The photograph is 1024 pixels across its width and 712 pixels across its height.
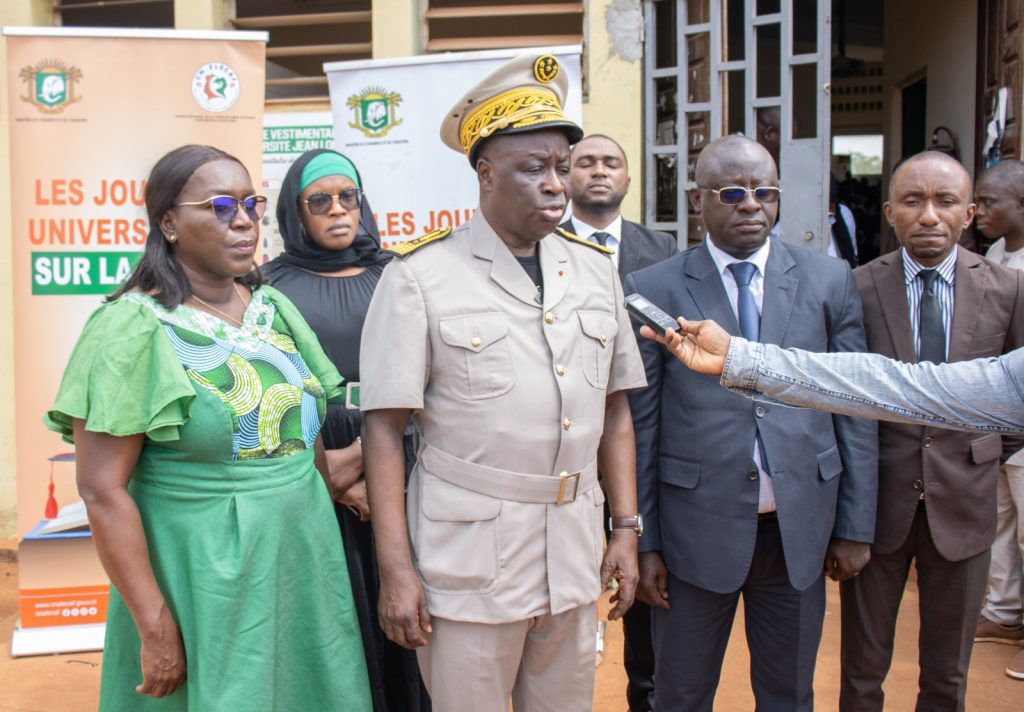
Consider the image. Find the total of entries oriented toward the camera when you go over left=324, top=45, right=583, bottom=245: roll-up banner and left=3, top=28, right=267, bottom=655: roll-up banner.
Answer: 2

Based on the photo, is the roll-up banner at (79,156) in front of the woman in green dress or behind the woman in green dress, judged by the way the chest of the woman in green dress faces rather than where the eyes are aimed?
behind

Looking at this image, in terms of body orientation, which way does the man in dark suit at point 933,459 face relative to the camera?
toward the camera

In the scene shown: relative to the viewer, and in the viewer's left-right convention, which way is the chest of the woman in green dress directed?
facing the viewer and to the right of the viewer

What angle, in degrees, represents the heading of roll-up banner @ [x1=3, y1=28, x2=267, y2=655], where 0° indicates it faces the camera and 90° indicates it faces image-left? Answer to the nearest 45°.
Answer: approximately 0°

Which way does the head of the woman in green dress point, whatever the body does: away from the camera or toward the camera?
toward the camera

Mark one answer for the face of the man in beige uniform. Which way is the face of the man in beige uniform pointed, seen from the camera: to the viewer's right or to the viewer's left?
to the viewer's right

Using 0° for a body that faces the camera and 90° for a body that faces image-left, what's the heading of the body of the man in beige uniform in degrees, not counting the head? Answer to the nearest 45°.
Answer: approximately 315°

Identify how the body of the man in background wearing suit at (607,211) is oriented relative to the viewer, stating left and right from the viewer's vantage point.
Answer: facing the viewer

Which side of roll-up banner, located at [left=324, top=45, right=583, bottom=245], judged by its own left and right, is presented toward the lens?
front

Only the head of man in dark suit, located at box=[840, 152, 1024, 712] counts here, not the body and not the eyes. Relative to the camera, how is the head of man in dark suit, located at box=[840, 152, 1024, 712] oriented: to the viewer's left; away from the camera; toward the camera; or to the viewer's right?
toward the camera
